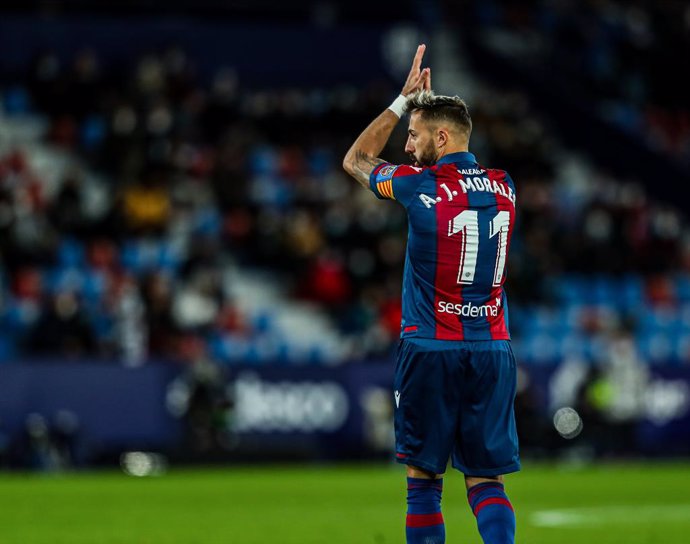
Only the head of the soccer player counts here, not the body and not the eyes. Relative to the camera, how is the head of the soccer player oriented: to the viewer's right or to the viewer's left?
to the viewer's left

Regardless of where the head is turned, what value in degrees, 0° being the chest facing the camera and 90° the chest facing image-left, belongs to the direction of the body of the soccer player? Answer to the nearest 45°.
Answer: approximately 135°
